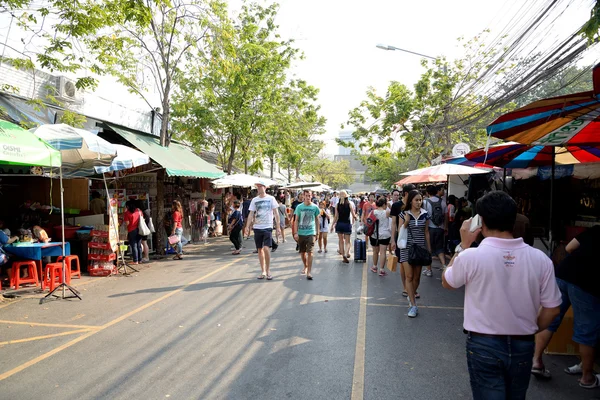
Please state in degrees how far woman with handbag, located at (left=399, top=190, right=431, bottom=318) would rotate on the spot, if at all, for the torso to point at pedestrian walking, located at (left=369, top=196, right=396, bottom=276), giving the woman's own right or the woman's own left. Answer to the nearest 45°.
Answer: approximately 180°

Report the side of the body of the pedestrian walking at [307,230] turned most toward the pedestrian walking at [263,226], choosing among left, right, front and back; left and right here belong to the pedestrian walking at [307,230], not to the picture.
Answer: right

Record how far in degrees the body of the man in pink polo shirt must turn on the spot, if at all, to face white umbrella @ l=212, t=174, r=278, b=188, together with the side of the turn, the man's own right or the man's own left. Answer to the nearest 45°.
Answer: approximately 45° to the man's own left

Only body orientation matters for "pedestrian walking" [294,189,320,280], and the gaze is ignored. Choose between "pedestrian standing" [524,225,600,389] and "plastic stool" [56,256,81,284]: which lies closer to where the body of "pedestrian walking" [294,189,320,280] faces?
the pedestrian standing

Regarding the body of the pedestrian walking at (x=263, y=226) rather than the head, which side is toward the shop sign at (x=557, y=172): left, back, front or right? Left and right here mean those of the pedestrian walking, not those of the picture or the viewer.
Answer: left

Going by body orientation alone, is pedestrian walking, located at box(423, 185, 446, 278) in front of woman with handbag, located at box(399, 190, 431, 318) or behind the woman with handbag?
behind

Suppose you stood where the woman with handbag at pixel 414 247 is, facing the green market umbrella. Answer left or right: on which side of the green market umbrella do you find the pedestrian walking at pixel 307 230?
right

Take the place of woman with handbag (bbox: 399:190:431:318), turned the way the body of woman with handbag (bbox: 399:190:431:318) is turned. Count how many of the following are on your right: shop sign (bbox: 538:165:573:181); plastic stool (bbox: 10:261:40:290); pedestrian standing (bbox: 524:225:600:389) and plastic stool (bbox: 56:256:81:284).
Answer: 2

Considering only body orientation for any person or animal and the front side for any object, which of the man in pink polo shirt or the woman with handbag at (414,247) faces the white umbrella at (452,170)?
the man in pink polo shirt

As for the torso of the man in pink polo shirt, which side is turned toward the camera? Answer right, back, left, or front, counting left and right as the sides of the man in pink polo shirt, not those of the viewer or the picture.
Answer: back

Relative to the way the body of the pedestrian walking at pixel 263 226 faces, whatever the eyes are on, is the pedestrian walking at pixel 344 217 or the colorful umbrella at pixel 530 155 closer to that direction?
the colorful umbrella

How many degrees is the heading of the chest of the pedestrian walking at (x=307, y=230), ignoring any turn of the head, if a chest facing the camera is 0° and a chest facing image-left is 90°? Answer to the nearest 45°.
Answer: approximately 0°

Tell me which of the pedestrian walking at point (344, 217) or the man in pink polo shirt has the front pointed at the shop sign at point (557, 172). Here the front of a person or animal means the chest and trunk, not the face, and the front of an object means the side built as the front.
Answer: the man in pink polo shirt

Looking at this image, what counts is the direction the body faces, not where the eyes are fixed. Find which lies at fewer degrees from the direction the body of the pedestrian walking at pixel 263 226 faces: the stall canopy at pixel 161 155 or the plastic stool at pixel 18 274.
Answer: the plastic stool
